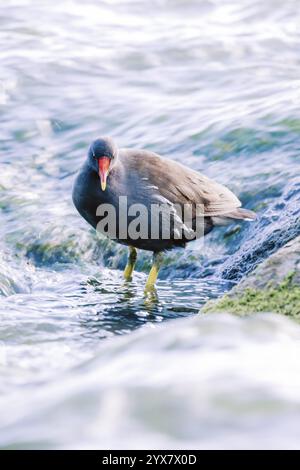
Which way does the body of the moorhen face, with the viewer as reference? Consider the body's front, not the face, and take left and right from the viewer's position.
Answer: facing the viewer and to the left of the viewer

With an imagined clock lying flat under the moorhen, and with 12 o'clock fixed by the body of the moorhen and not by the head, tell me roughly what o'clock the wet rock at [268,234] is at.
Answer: The wet rock is roughly at 7 o'clock from the moorhen.

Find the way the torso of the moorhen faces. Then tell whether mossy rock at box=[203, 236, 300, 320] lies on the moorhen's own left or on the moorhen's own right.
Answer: on the moorhen's own left

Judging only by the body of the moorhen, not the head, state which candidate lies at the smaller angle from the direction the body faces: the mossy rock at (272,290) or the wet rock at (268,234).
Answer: the mossy rock
